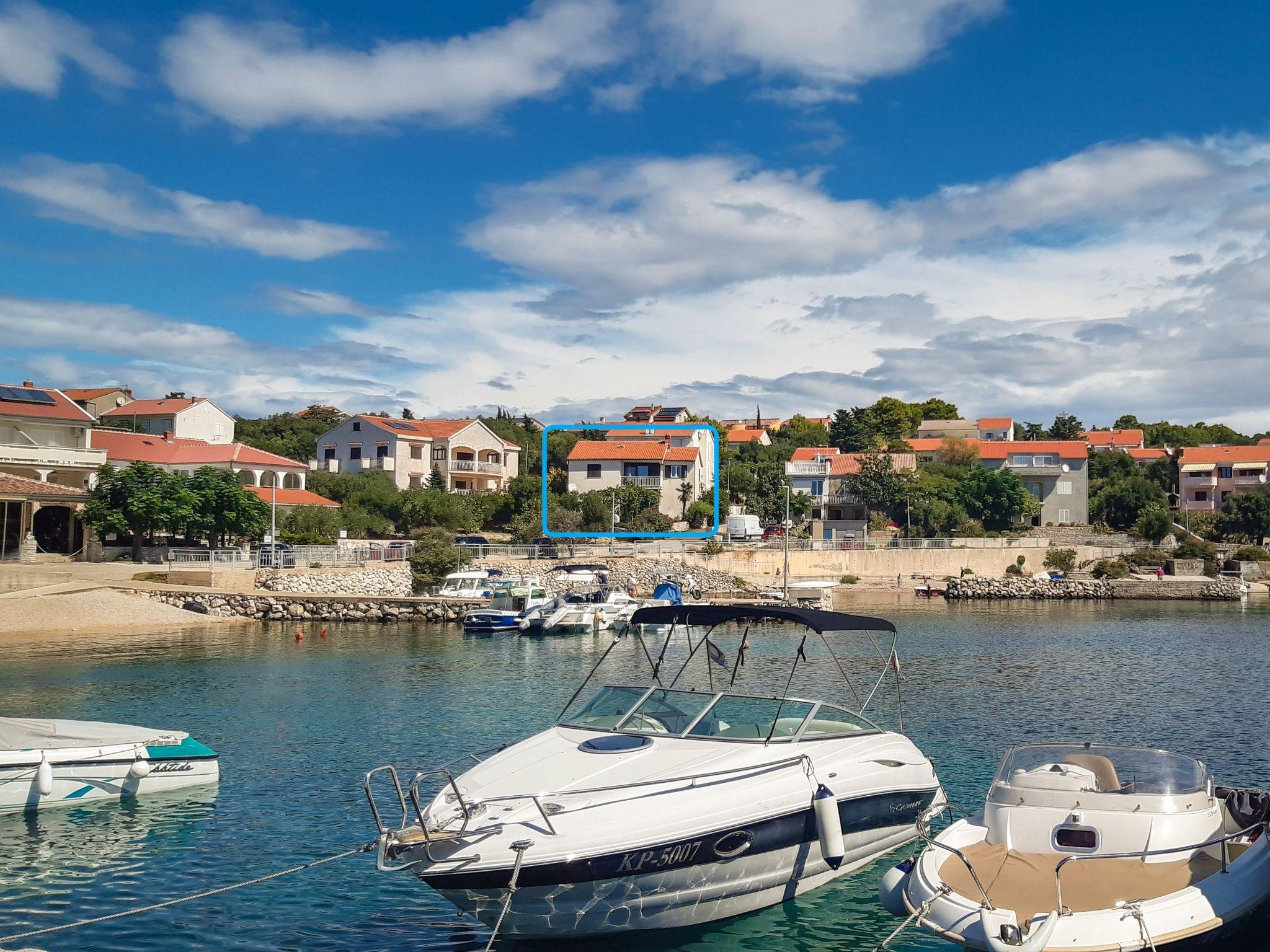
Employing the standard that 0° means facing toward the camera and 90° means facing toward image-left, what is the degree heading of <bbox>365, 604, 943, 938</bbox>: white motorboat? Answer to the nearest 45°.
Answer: approximately 45°

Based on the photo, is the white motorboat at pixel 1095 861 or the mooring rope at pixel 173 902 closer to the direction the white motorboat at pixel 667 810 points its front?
the mooring rope

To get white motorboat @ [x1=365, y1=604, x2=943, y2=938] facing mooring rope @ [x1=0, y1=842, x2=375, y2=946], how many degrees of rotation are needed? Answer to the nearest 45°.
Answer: approximately 45° to its right
